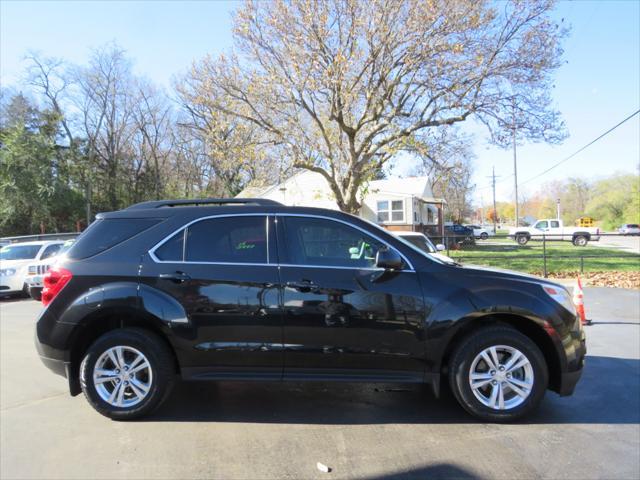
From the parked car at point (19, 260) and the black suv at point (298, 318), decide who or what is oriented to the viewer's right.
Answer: the black suv

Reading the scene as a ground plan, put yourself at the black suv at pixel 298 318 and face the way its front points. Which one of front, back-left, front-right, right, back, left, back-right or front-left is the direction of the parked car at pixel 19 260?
back-left

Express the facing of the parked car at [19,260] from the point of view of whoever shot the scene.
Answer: facing the viewer and to the left of the viewer

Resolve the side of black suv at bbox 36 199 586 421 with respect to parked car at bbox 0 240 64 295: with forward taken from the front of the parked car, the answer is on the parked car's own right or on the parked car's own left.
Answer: on the parked car's own left

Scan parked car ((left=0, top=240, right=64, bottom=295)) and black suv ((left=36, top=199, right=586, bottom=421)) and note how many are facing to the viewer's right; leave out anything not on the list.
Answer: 1

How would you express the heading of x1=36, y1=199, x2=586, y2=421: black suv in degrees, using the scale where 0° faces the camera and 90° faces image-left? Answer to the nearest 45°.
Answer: approximately 270°

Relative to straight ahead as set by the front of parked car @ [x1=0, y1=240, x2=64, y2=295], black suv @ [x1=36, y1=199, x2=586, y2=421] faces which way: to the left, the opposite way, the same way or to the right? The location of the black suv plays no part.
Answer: to the left

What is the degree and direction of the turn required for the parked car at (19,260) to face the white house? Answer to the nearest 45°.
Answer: approximately 135° to its left

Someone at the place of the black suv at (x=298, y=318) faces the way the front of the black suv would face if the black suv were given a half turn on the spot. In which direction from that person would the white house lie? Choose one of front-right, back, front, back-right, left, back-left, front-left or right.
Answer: right
